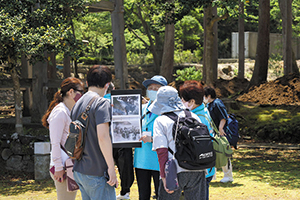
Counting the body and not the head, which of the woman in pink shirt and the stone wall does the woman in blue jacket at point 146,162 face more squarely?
the woman in pink shirt

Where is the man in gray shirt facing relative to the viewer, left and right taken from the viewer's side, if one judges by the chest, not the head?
facing away from the viewer and to the right of the viewer

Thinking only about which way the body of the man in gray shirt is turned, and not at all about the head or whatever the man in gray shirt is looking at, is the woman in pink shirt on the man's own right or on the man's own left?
on the man's own left

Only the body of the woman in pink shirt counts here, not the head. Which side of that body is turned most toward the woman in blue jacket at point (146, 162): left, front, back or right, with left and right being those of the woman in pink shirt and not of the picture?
front

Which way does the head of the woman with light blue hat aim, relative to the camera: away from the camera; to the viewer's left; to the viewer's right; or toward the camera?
away from the camera

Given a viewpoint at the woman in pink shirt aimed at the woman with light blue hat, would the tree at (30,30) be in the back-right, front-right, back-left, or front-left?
back-left

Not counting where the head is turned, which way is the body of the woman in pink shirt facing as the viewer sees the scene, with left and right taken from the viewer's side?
facing to the right of the viewer

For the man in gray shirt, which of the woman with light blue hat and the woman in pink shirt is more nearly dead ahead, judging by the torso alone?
the woman with light blue hat

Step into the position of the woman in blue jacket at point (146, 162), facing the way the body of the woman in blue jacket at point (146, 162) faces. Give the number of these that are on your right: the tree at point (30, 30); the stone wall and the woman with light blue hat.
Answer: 2

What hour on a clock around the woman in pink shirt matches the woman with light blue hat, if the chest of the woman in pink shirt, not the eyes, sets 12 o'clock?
The woman with light blue hat is roughly at 1 o'clock from the woman in pink shirt.

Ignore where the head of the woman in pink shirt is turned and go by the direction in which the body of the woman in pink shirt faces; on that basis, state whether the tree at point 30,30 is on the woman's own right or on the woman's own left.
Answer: on the woman's own left
